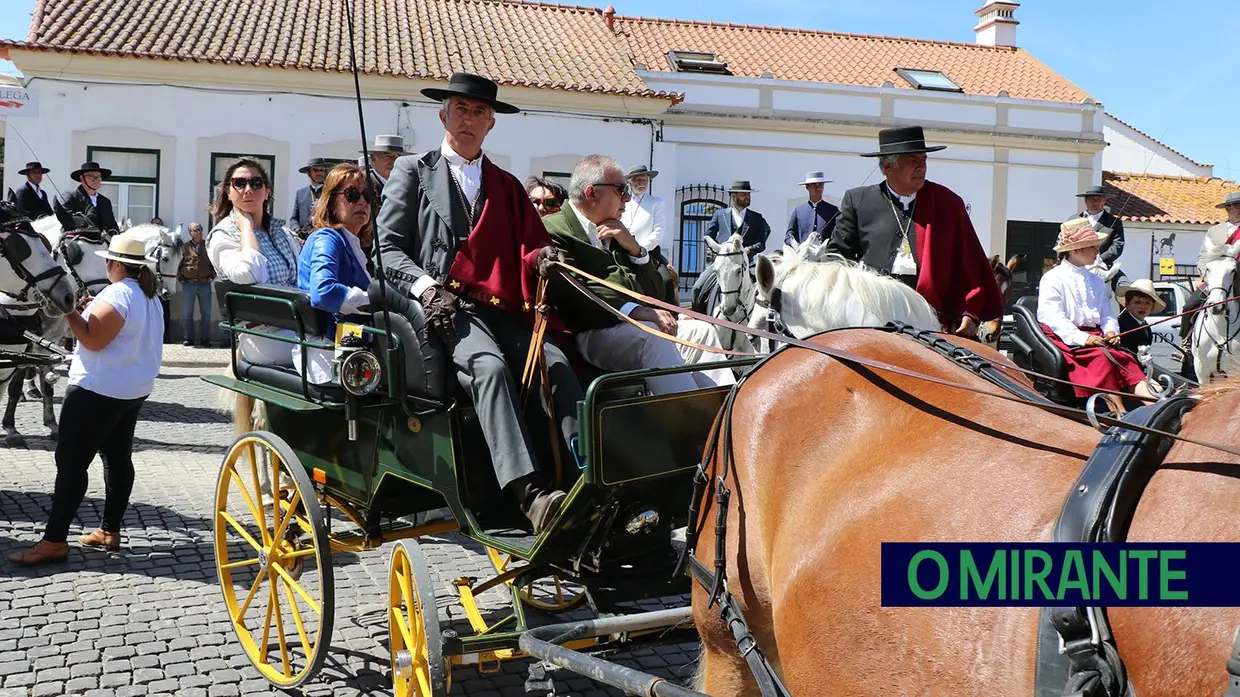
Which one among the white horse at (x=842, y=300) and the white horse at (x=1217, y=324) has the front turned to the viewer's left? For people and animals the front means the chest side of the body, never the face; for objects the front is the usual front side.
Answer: the white horse at (x=842, y=300)

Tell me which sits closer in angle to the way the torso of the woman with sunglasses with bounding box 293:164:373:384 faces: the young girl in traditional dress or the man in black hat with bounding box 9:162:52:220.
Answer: the young girl in traditional dress

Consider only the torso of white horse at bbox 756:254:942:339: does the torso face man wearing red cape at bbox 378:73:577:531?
yes

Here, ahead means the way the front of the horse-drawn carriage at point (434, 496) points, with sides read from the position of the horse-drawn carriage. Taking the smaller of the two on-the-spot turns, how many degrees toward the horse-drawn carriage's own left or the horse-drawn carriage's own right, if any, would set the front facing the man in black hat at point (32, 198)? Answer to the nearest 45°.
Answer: approximately 180°

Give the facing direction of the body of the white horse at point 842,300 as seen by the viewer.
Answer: to the viewer's left

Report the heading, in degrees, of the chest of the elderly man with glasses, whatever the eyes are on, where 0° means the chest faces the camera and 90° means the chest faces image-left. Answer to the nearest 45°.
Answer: approximately 270°

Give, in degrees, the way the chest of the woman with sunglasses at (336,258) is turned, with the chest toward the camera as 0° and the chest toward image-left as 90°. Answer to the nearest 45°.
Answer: approximately 315°
